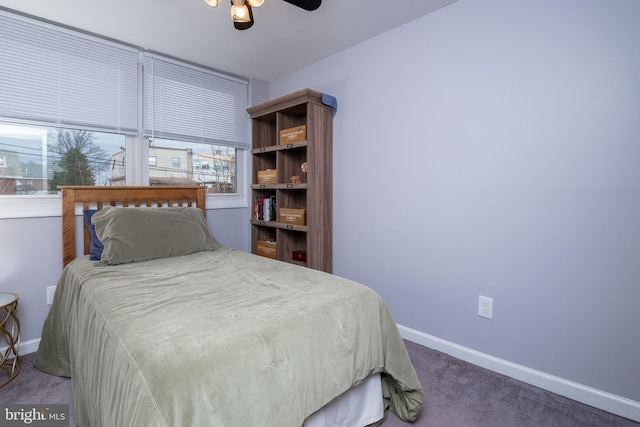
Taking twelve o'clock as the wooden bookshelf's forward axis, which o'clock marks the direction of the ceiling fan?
The ceiling fan is roughly at 11 o'clock from the wooden bookshelf.

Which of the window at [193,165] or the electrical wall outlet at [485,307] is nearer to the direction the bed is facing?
the electrical wall outlet

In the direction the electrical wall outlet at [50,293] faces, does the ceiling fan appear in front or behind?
in front

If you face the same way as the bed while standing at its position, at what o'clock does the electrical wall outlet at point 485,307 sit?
The electrical wall outlet is roughly at 10 o'clock from the bed.

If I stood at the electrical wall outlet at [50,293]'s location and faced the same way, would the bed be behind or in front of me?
in front

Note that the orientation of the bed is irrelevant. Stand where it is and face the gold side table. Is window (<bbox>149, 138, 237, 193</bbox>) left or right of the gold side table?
right

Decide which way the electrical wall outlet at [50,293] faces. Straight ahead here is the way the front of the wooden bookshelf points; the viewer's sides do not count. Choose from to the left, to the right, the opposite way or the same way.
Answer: to the left

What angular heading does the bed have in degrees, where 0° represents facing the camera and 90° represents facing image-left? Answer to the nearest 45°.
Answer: approximately 315°

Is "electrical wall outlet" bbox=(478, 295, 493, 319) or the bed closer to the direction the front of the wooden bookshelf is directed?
the bed

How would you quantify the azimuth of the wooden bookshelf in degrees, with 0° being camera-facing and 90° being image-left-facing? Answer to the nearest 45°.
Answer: approximately 45°
